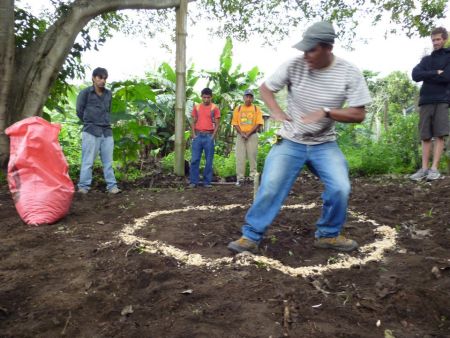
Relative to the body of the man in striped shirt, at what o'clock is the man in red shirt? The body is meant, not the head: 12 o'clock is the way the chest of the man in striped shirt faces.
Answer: The man in red shirt is roughly at 5 o'clock from the man in striped shirt.

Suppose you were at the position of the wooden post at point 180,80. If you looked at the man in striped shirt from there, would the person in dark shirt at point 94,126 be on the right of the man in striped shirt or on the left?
right

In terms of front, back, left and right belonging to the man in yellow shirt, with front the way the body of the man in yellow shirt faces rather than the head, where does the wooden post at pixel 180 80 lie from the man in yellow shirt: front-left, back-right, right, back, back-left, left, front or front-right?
right

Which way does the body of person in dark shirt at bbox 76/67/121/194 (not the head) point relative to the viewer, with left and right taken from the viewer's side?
facing the viewer and to the right of the viewer

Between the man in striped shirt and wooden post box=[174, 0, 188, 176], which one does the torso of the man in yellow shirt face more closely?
the man in striped shirt

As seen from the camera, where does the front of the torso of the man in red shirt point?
toward the camera

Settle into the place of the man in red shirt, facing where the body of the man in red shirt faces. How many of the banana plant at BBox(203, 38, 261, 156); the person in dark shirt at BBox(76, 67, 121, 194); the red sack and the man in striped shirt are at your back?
1

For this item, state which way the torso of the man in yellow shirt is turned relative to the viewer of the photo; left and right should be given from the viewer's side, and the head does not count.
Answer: facing the viewer

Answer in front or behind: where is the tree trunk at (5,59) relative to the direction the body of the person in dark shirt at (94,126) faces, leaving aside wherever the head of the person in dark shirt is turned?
behind

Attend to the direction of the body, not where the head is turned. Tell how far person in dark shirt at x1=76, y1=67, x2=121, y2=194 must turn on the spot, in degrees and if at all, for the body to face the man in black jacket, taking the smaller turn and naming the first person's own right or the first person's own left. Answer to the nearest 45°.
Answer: approximately 45° to the first person's own left

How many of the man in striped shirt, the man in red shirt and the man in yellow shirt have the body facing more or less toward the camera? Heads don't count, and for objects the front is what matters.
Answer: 3

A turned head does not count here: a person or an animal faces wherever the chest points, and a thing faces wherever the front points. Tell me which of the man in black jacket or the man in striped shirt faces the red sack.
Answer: the man in black jacket

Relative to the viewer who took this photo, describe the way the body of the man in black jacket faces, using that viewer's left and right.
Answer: facing the viewer and to the left of the viewer

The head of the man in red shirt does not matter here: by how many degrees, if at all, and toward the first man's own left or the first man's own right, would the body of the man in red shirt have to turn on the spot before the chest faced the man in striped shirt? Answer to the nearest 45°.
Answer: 0° — they already face them
